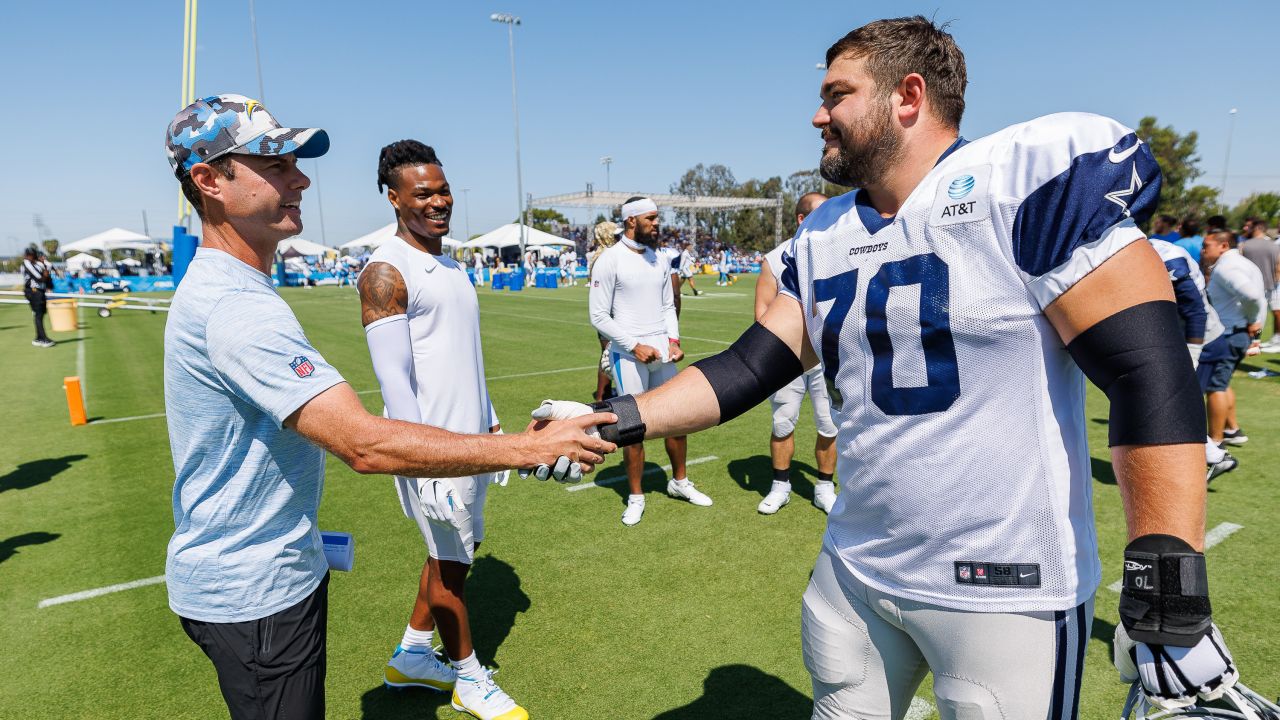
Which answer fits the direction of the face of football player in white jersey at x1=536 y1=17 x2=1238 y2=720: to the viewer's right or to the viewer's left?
to the viewer's left

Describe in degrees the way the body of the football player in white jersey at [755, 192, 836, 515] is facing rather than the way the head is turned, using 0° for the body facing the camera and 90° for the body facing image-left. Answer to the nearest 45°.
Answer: approximately 0°

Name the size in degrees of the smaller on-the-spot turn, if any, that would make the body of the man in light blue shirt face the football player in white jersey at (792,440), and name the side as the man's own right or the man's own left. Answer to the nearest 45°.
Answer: approximately 45° to the man's own left

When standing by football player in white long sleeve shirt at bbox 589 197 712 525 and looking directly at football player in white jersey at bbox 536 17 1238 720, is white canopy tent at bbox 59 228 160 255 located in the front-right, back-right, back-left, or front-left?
back-right

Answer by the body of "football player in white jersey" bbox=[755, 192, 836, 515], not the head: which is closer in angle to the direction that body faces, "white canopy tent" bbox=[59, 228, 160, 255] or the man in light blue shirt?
the man in light blue shirt

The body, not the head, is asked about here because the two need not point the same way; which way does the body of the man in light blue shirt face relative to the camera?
to the viewer's right

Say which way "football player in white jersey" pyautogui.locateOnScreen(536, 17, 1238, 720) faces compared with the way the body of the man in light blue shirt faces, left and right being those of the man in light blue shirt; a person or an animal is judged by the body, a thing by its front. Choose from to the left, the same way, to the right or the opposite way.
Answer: the opposite way

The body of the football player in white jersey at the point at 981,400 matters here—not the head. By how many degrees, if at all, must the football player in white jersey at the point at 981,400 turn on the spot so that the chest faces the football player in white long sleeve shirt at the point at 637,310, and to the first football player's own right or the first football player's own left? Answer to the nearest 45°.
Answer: approximately 90° to the first football player's own right

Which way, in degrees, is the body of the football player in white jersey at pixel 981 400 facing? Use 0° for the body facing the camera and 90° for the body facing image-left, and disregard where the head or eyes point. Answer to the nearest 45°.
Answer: approximately 45°

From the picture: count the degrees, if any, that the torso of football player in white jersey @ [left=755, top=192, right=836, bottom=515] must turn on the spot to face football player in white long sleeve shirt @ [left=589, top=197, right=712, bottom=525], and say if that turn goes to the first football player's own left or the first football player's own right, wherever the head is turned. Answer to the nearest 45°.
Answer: approximately 90° to the first football player's own right

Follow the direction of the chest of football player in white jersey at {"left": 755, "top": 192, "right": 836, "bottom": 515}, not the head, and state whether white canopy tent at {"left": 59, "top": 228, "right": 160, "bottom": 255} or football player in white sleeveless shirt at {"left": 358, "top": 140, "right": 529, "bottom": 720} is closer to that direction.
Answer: the football player in white sleeveless shirt

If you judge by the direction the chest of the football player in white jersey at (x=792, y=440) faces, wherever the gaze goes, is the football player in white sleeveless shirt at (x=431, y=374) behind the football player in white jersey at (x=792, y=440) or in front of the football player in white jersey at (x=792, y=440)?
in front

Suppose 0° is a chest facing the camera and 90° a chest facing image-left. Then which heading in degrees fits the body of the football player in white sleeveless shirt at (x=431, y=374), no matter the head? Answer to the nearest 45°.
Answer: approximately 315°

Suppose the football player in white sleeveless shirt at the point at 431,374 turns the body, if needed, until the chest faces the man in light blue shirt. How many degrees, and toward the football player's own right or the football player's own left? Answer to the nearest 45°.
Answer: approximately 45° to the football player's own right

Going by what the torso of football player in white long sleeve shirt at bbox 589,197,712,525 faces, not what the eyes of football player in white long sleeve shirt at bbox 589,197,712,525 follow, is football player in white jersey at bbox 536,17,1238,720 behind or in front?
in front

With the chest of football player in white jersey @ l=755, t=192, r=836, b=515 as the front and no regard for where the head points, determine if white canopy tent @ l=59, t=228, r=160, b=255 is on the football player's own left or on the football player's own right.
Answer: on the football player's own right

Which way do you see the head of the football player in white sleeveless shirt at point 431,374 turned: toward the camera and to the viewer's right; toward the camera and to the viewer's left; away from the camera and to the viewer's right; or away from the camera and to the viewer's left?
toward the camera and to the viewer's right
